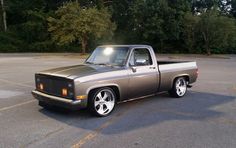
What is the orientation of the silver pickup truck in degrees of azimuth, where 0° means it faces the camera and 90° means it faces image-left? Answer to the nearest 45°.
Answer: approximately 45°

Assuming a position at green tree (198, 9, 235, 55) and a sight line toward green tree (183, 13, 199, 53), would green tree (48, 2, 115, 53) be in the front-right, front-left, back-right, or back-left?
front-left

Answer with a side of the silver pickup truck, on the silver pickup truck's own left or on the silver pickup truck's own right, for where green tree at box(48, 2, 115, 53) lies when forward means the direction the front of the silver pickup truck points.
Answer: on the silver pickup truck's own right

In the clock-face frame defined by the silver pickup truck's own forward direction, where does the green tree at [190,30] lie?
The green tree is roughly at 5 o'clock from the silver pickup truck.

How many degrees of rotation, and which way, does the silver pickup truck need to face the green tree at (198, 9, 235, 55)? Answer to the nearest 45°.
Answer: approximately 180°
